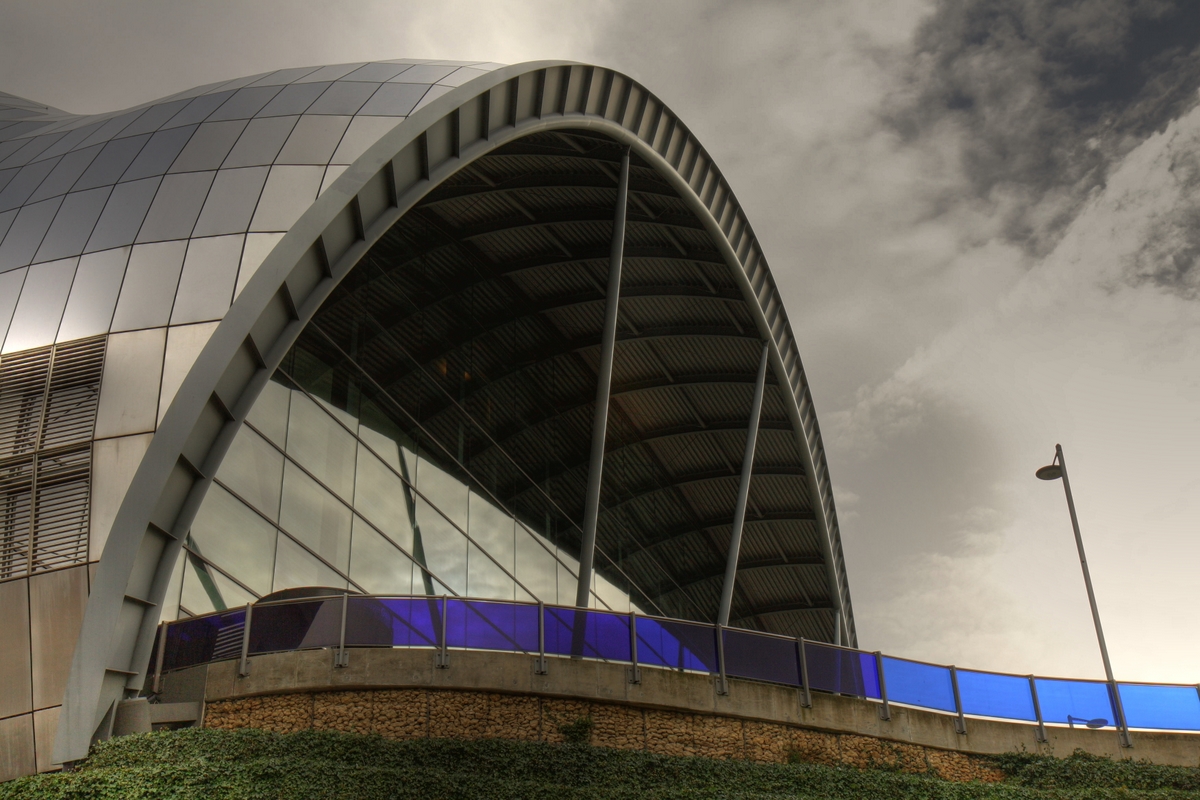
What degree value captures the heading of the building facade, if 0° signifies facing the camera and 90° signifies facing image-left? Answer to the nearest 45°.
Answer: approximately 315°

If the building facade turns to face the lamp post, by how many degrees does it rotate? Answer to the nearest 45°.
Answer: approximately 45° to its left
